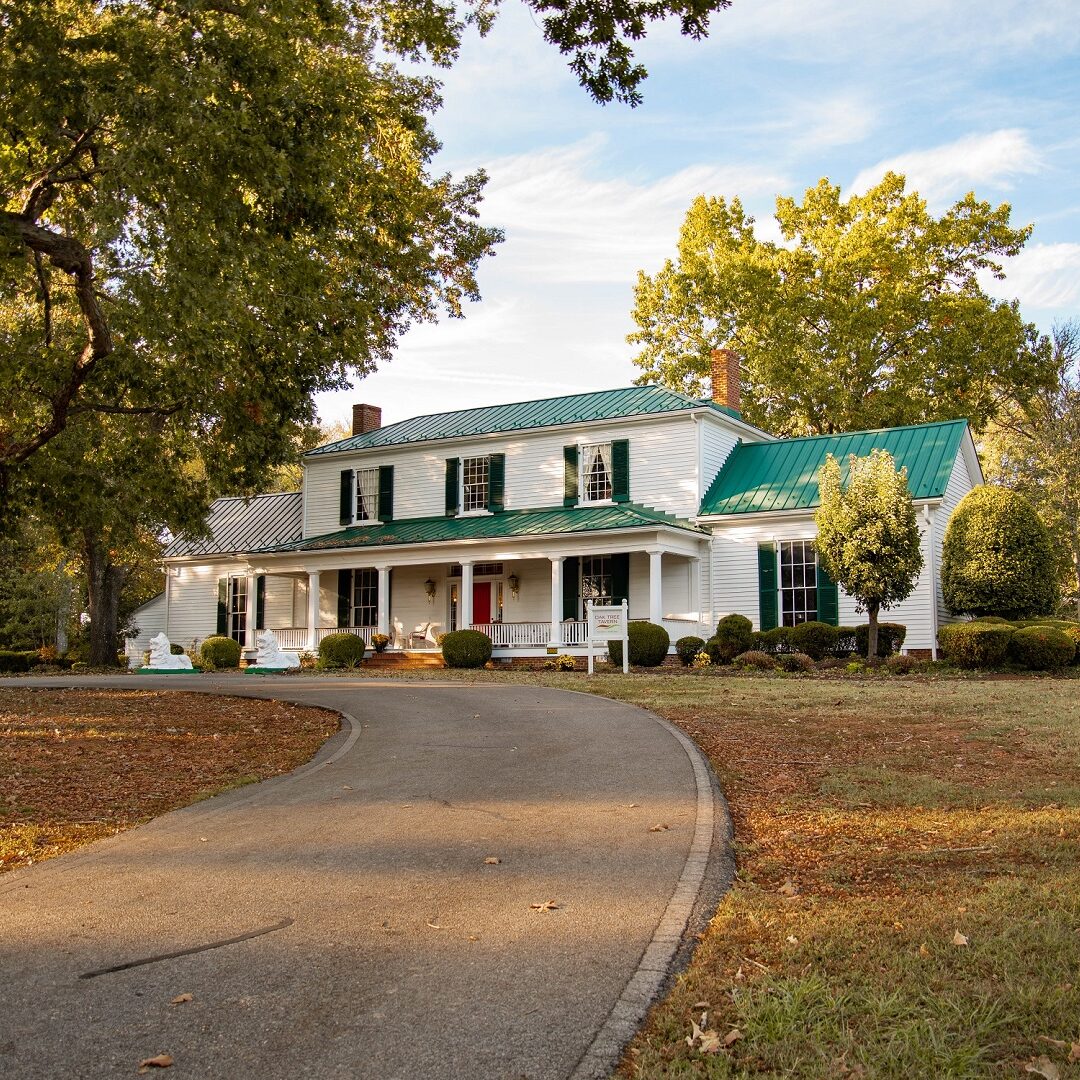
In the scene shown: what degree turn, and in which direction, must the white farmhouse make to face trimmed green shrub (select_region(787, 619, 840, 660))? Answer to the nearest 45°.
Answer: approximately 90° to its left

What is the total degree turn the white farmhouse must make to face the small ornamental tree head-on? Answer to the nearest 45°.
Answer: approximately 90° to its left

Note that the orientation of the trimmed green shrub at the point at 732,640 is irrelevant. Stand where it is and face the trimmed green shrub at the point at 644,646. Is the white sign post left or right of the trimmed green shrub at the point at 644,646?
left

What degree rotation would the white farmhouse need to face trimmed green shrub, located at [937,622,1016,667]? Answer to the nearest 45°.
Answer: approximately 90° to its left

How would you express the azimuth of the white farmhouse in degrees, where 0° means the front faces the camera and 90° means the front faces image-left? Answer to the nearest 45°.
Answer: approximately 45°

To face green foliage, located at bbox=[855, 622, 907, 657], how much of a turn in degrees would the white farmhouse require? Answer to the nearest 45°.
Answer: approximately 90° to its left

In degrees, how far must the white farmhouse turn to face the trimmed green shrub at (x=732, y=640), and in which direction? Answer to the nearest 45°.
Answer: approximately 90° to its left

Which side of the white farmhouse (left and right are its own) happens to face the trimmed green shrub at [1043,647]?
left

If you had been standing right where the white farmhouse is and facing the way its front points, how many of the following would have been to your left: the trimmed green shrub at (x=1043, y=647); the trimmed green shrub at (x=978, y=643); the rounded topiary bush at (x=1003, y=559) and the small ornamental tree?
4

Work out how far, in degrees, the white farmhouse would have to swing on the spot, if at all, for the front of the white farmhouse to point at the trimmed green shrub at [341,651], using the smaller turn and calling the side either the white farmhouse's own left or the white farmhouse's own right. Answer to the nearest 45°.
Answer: approximately 45° to the white farmhouse's own right
